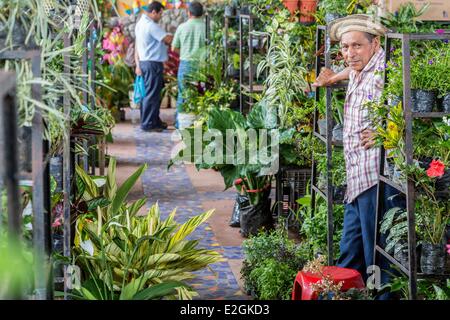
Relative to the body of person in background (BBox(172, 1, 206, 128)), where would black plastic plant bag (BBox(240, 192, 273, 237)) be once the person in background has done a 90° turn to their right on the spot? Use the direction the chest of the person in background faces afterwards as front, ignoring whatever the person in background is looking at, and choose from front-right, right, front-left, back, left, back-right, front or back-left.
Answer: back-right

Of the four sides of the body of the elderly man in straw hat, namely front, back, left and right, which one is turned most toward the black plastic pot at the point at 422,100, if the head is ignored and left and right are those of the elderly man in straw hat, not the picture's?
left

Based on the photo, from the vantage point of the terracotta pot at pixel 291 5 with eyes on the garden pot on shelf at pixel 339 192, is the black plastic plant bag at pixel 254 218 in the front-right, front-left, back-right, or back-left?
front-right

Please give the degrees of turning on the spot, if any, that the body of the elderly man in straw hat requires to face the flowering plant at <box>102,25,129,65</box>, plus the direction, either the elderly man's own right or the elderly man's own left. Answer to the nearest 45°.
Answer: approximately 90° to the elderly man's own right

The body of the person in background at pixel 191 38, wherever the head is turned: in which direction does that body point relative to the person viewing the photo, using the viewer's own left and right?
facing away from the viewer and to the left of the viewer

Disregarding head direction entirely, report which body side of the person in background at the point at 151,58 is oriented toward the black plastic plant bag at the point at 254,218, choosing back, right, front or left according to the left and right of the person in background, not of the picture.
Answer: right

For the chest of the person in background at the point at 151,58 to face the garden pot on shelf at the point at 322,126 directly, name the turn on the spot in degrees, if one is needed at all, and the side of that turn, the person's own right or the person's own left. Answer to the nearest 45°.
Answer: approximately 90° to the person's own right

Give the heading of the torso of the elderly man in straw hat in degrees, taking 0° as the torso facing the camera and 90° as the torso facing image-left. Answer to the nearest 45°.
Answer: approximately 45°

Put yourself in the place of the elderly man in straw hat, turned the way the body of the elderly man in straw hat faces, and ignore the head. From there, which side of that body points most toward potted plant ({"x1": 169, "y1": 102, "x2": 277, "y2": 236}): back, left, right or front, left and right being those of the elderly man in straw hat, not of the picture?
right
